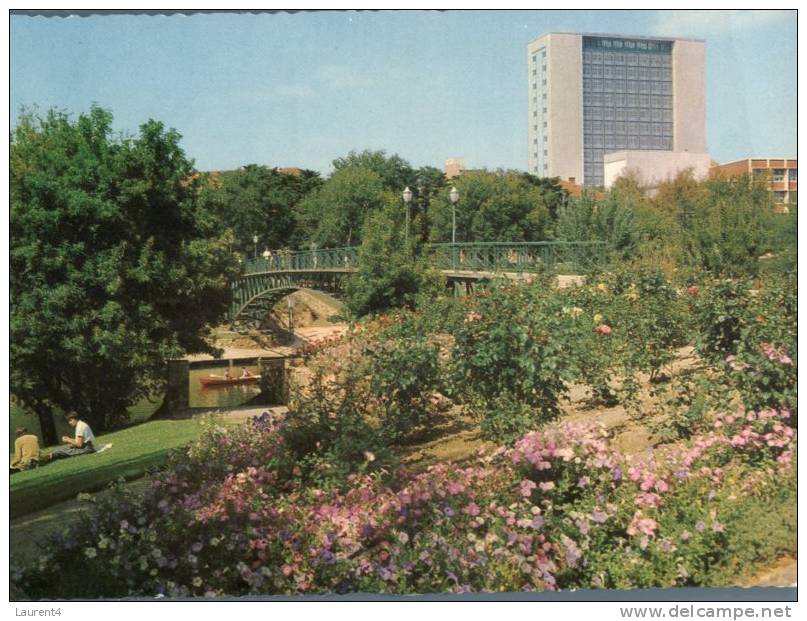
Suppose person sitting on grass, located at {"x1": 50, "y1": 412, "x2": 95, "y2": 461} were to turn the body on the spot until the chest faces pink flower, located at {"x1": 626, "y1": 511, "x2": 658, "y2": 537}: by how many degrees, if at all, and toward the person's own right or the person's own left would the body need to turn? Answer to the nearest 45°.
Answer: approximately 135° to the person's own left

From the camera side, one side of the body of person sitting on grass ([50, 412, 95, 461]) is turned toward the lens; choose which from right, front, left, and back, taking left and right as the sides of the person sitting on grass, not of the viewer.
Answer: left

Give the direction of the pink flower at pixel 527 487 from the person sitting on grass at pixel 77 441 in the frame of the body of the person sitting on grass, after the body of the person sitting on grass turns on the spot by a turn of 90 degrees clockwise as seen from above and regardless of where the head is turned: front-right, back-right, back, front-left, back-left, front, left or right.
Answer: back-right

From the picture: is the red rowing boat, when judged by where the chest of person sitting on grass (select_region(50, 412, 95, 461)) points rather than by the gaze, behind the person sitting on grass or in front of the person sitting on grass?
behind

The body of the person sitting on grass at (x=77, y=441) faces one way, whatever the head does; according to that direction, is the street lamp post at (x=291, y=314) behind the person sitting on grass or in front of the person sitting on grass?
behind

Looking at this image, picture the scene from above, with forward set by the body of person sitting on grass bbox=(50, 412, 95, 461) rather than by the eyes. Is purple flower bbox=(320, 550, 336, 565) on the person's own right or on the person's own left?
on the person's own left

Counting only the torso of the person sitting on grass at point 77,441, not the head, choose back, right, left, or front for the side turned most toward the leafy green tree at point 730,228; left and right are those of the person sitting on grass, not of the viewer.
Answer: back
